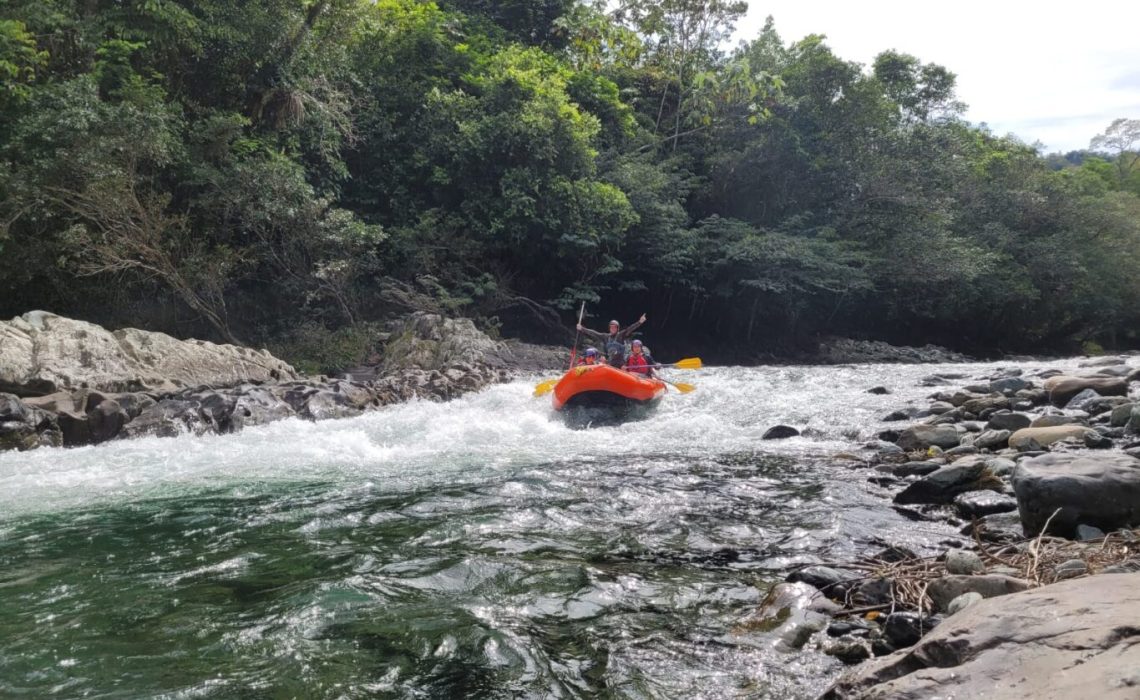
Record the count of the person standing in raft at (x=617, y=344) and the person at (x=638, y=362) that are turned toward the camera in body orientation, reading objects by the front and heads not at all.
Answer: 2

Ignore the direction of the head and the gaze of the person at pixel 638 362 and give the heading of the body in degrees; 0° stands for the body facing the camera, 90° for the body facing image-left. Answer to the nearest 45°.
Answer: approximately 0°

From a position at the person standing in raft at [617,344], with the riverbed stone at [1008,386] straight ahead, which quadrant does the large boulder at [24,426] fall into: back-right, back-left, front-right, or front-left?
back-right

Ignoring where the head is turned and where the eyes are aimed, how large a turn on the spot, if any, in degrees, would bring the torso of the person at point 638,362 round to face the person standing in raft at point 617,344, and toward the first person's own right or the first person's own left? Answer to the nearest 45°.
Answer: approximately 135° to the first person's own right

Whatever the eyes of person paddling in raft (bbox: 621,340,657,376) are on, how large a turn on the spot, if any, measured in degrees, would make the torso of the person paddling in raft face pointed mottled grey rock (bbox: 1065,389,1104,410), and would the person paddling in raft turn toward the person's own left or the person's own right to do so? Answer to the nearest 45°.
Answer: approximately 45° to the person's own left

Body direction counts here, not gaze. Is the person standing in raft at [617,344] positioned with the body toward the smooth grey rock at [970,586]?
yes

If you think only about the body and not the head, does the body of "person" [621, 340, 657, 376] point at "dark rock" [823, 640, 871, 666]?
yes
